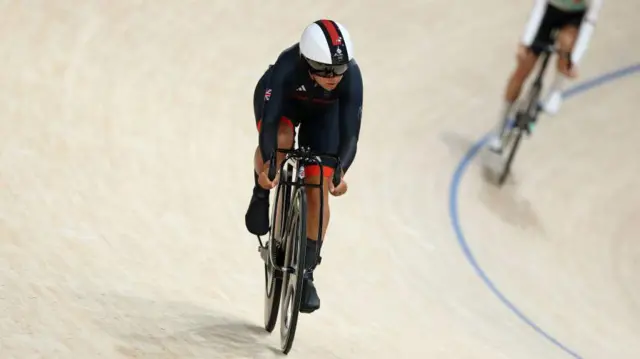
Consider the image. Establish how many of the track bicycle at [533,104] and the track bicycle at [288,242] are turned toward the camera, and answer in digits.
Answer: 2

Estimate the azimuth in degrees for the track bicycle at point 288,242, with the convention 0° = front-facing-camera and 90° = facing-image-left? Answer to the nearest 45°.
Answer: approximately 0°

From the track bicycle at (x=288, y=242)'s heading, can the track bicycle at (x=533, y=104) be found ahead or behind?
behind

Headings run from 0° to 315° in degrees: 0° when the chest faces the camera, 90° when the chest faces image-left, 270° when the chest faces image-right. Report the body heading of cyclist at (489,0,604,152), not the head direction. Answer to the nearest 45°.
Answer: approximately 0°

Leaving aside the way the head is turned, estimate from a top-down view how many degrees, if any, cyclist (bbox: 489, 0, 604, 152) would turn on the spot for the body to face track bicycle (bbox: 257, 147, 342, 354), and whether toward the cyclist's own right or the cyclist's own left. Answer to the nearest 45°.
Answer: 0° — they already face it
